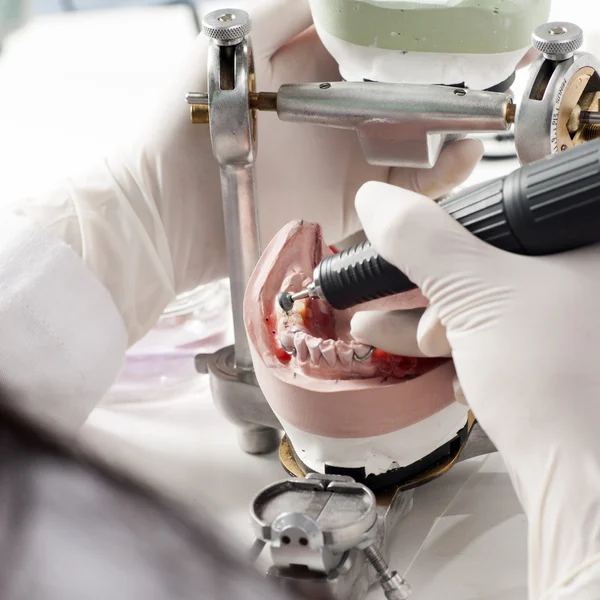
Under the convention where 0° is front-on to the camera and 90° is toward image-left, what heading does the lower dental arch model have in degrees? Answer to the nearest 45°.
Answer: approximately 45°
